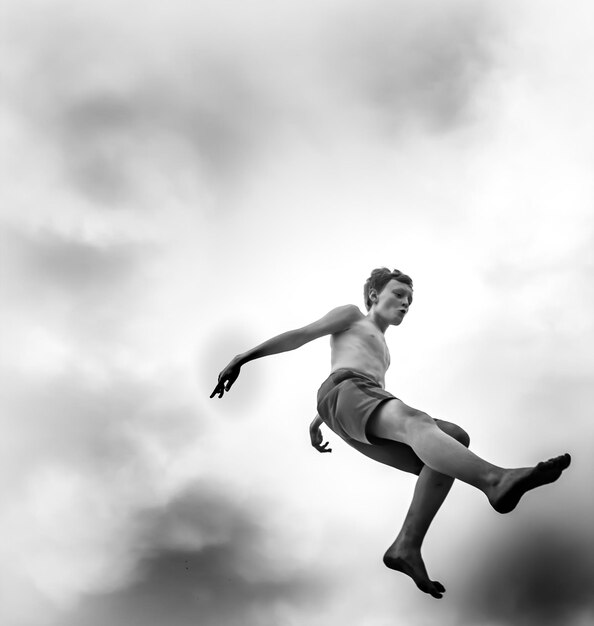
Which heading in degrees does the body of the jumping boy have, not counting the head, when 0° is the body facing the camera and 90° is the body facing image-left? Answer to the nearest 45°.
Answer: approximately 315°

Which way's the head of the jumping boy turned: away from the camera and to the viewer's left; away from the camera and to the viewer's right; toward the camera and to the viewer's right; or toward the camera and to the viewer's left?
toward the camera and to the viewer's right
